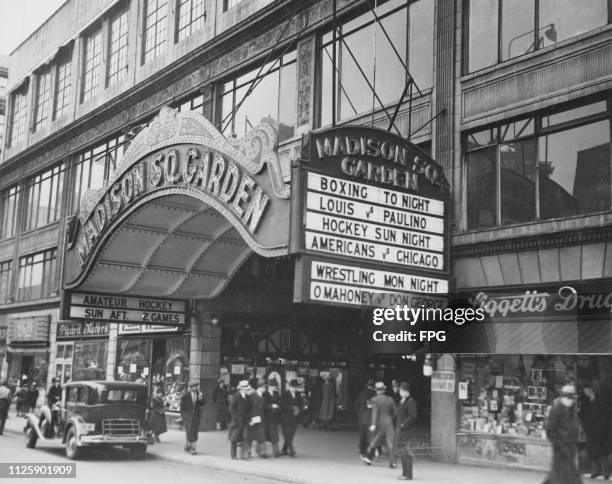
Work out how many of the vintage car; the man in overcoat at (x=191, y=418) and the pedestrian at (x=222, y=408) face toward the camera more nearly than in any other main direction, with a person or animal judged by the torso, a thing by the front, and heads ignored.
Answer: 2

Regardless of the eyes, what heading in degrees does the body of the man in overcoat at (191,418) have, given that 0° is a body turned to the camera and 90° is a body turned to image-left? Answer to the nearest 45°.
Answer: approximately 0°

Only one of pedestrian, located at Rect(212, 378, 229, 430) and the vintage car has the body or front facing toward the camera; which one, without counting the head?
the pedestrian

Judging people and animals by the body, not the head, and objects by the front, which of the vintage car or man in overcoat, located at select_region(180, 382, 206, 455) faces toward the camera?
the man in overcoat

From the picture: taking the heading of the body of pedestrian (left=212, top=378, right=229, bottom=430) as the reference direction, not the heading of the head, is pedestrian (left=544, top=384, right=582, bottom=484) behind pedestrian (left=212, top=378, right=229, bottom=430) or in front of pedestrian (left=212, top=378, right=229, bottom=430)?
in front

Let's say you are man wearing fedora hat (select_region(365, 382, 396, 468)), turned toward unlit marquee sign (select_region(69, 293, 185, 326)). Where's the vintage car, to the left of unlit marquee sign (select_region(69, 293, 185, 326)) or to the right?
left

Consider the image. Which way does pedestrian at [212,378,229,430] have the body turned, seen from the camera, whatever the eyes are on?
toward the camera

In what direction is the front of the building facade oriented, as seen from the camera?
facing the viewer and to the left of the viewer

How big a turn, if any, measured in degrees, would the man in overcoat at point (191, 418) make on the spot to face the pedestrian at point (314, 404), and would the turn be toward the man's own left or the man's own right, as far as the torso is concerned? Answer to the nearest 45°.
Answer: approximately 135° to the man's own left
